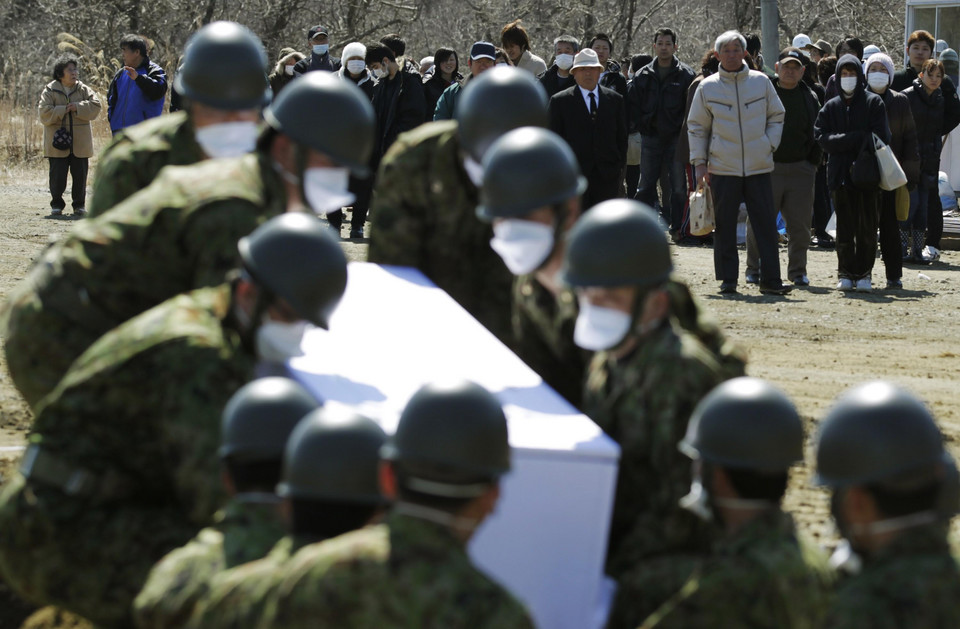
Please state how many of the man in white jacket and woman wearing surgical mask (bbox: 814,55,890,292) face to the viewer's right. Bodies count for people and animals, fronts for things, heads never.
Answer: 0

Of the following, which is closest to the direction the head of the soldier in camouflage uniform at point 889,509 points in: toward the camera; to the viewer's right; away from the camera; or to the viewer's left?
to the viewer's left

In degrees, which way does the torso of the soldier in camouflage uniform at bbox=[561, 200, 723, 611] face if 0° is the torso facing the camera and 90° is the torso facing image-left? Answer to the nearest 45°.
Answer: approximately 45°

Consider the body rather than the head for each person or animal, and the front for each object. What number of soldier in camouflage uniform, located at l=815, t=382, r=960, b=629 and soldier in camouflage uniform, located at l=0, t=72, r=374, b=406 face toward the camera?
0

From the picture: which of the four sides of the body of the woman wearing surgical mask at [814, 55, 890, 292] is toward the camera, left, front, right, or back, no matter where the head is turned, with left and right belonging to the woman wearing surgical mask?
front

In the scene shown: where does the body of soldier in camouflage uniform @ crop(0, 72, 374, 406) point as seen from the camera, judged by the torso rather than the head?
to the viewer's right

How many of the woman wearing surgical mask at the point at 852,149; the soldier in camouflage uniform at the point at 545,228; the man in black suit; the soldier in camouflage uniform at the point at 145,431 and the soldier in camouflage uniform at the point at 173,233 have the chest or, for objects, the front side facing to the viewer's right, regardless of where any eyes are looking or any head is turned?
2

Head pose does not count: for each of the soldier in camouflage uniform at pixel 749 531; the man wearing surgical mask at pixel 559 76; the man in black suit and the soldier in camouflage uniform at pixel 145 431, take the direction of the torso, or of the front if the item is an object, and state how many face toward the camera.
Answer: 2

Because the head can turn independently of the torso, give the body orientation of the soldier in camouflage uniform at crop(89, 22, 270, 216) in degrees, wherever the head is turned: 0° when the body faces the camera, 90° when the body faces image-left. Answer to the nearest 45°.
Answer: approximately 315°

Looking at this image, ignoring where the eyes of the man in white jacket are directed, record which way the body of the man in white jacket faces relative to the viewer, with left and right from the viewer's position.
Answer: facing the viewer

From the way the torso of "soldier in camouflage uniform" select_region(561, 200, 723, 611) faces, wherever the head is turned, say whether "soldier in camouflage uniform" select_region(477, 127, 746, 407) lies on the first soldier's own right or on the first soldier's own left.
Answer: on the first soldier's own right

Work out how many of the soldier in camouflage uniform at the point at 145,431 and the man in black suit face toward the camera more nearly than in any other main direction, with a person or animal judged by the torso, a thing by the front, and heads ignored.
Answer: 1

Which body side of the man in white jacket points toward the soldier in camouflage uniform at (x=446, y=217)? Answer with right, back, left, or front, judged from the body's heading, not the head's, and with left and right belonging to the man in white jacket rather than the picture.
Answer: front
